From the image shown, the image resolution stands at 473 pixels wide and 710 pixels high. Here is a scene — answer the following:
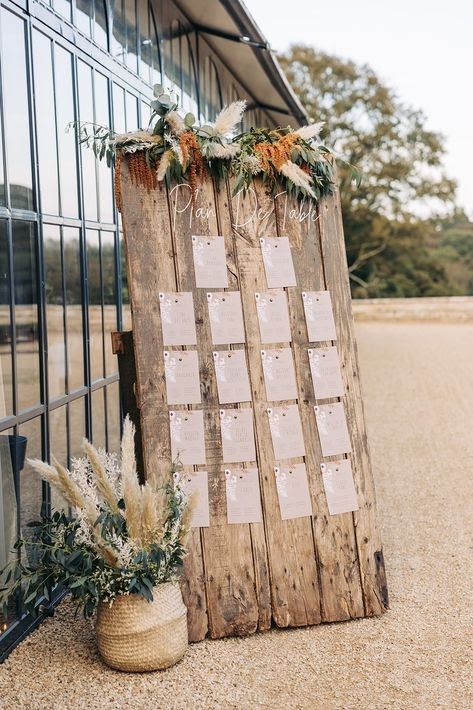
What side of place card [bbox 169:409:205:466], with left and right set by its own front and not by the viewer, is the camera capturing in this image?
front

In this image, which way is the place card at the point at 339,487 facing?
toward the camera

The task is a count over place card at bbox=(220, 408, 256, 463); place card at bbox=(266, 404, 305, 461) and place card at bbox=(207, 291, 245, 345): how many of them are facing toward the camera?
3

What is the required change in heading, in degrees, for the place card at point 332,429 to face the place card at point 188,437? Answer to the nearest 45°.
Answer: approximately 90° to its right
